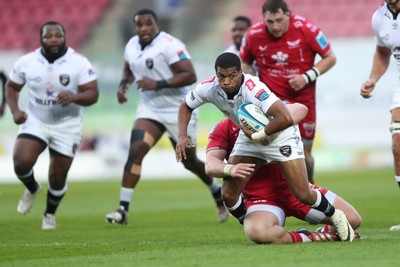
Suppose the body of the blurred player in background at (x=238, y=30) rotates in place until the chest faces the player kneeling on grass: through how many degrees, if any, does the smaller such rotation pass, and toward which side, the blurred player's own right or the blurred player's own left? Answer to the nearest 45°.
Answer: approximately 45° to the blurred player's own left

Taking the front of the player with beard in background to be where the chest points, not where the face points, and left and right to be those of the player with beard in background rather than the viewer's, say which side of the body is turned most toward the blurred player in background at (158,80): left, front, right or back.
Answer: left

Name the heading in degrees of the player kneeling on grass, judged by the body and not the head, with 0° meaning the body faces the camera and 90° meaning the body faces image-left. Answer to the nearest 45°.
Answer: approximately 45°

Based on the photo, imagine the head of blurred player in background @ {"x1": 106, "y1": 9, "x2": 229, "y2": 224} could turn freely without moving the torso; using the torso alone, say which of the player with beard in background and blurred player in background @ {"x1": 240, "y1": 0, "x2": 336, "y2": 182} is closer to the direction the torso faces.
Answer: the player with beard in background

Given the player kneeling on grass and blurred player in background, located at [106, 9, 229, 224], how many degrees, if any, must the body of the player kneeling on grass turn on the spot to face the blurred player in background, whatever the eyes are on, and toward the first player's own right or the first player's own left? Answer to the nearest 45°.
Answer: approximately 90° to the first player's own right

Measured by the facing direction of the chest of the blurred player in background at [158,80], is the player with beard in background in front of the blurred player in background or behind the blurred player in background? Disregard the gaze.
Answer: in front

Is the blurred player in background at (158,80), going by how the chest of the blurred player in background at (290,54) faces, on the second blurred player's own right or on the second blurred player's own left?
on the second blurred player's own right

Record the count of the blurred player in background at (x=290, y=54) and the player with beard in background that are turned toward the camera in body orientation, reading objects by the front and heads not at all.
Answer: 2
